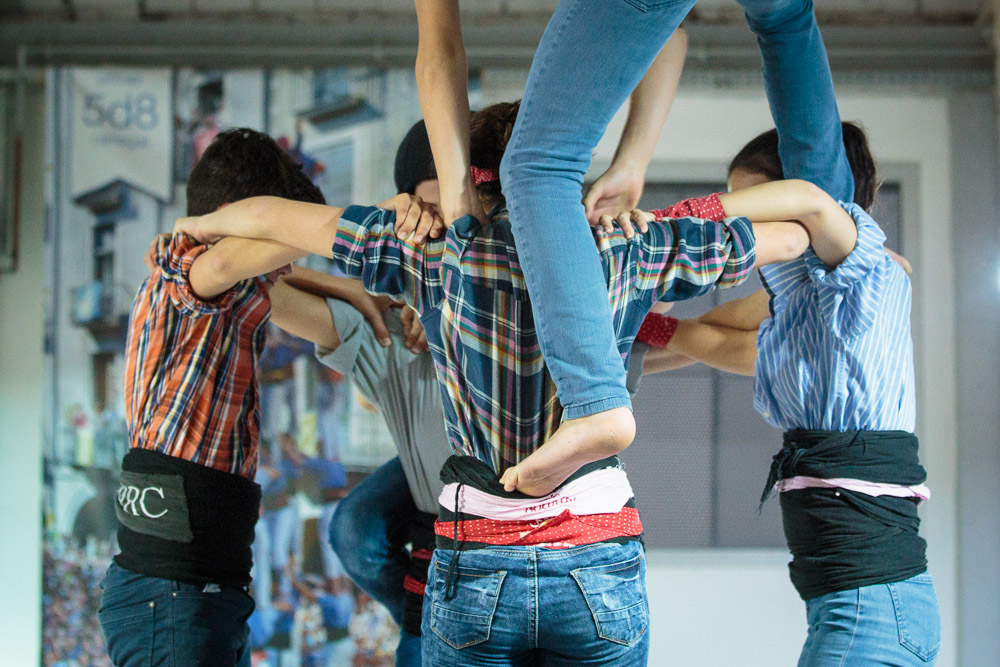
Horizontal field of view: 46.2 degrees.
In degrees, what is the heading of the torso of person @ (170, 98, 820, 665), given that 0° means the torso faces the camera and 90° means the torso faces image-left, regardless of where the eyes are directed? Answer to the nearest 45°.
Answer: approximately 180°

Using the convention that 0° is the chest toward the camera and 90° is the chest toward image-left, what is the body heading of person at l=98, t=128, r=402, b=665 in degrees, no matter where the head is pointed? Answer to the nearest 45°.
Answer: approximately 270°

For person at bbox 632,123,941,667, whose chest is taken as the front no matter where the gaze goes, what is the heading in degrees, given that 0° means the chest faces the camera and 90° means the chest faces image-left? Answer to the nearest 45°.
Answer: approximately 90°

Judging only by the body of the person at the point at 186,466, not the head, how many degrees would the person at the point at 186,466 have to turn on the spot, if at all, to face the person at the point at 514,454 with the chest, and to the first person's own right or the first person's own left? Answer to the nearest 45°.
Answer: approximately 45° to the first person's own right

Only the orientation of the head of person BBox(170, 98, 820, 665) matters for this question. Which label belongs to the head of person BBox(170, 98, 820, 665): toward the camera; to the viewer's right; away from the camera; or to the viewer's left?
away from the camera

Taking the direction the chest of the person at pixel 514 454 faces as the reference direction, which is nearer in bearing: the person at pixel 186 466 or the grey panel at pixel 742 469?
the grey panel

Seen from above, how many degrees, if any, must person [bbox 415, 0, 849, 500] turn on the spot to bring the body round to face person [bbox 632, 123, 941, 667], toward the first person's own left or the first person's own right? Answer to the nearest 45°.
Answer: approximately 90° to the first person's own right
